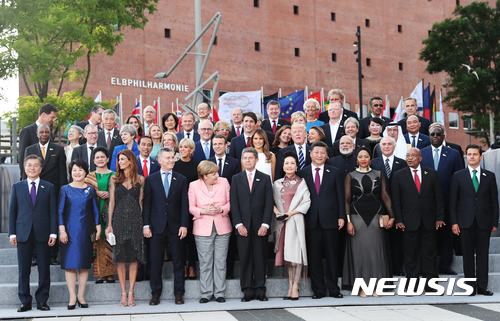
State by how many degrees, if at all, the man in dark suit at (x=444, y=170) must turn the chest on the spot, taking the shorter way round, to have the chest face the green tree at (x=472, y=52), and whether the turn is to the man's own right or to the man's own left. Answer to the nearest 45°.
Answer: approximately 180°

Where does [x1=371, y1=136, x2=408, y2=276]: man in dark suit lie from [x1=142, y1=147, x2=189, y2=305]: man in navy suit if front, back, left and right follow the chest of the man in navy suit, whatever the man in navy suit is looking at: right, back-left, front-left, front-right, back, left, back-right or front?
left

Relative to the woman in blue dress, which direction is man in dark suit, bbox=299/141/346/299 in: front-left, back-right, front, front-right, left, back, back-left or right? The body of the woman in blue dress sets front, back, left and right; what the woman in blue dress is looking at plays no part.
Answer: left

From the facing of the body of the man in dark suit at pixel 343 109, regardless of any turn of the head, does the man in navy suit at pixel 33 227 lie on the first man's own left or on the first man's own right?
on the first man's own right

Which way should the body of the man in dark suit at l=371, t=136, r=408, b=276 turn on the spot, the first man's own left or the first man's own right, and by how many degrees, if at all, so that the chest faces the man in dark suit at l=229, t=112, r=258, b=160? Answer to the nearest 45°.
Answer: approximately 90° to the first man's own right

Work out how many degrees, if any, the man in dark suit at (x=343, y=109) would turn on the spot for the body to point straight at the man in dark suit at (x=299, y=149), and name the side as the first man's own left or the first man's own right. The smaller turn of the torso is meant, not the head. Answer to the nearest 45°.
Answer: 0° — they already face them

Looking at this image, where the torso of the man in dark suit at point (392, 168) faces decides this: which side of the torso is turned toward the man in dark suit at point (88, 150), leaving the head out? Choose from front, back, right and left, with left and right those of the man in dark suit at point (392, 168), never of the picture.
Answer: right

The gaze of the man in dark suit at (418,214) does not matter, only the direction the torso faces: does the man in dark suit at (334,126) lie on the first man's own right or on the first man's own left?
on the first man's own right

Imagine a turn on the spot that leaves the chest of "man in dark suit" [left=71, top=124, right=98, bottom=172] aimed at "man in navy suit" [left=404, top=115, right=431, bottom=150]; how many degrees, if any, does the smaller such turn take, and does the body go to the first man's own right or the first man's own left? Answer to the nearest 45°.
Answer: approximately 45° to the first man's own left

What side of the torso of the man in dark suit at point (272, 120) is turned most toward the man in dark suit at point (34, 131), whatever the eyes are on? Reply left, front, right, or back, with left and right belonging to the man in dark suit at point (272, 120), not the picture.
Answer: right
